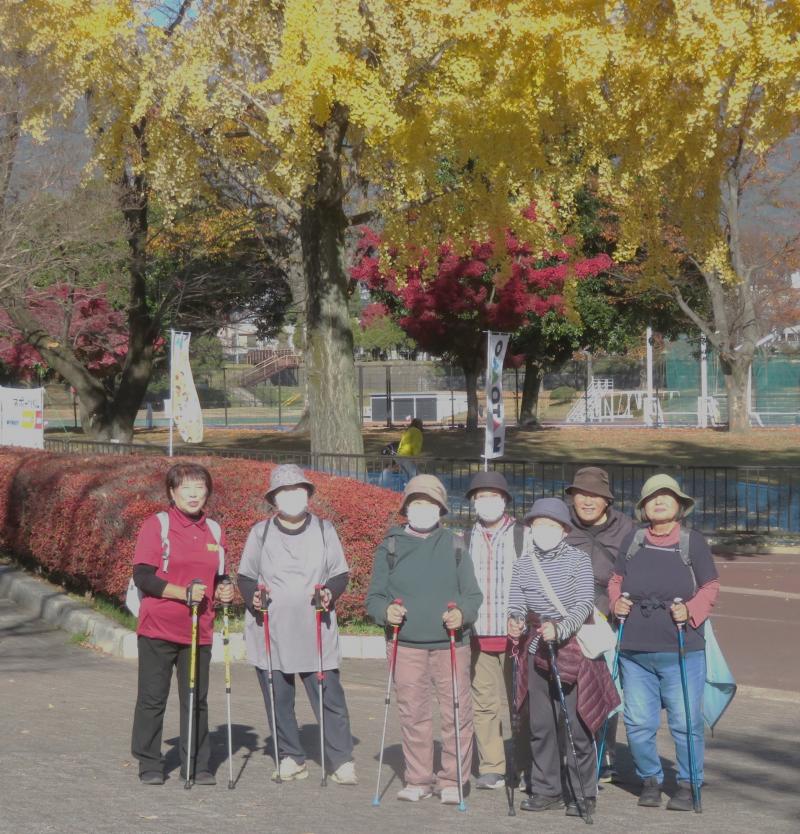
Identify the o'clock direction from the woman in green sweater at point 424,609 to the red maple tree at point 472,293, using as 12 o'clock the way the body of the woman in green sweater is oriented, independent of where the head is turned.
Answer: The red maple tree is roughly at 6 o'clock from the woman in green sweater.

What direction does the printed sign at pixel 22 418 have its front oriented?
toward the camera

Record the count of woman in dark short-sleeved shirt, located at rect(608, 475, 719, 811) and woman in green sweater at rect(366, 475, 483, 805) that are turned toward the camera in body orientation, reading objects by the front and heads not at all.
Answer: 2

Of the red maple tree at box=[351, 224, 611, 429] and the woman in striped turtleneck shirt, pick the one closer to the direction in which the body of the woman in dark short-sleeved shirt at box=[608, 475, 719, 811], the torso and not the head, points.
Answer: the woman in striped turtleneck shirt

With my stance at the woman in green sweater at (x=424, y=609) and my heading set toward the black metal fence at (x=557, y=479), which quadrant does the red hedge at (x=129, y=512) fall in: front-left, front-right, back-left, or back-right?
front-left

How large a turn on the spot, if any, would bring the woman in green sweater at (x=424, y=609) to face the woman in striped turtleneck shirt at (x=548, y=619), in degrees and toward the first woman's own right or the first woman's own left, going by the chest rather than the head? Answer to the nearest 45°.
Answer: approximately 90° to the first woman's own left

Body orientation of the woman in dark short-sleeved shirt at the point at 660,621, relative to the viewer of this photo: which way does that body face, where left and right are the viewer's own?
facing the viewer

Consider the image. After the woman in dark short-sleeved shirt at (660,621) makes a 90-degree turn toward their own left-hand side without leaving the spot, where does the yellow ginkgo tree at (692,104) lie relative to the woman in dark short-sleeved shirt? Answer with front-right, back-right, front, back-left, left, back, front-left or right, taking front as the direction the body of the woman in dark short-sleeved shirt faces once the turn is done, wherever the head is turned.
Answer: left

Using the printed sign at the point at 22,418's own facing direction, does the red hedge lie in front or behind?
in front

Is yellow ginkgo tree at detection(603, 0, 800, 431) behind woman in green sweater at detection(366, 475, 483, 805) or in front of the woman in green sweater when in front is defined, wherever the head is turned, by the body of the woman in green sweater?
behind

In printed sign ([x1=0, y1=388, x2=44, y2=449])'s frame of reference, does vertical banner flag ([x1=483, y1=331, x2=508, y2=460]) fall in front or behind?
in front

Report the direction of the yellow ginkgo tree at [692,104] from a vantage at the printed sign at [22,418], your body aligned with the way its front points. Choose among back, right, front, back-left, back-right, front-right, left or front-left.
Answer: front-left

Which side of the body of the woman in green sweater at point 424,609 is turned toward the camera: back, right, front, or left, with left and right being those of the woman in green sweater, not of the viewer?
front

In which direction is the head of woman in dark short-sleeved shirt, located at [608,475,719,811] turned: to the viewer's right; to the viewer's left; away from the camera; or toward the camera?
toward the camera

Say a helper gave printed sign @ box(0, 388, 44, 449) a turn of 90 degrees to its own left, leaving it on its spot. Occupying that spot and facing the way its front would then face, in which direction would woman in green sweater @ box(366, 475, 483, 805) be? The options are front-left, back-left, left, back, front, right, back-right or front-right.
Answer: right
